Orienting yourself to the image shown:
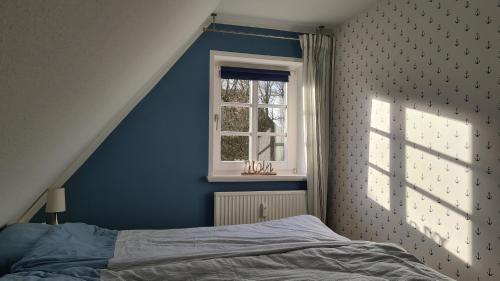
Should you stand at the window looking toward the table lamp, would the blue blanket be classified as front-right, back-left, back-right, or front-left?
front-left

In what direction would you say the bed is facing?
to the viewer's right

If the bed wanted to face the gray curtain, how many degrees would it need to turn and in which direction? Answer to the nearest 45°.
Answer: approximately 45° to its left

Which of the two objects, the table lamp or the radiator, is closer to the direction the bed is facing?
the radiator

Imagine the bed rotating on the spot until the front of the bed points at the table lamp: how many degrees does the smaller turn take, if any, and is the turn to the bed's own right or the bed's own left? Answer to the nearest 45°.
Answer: approximately 135° to the bed's own left

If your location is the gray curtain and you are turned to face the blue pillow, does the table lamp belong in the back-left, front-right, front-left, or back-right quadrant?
front-right

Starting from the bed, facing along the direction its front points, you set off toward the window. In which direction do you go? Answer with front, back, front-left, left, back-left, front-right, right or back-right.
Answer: left

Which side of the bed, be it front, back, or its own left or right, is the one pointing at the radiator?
left
